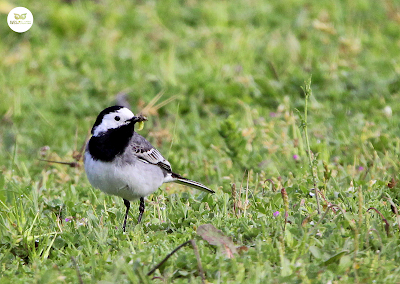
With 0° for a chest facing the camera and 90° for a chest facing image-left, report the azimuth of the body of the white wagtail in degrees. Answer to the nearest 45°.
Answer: approximately 45°
